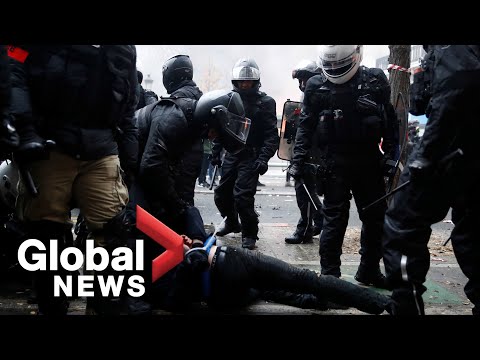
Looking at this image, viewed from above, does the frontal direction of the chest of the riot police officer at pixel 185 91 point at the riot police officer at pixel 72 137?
no

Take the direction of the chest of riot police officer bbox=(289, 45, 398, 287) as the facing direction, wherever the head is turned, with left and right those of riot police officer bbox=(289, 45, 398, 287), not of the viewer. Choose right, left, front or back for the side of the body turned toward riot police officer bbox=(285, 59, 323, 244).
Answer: back

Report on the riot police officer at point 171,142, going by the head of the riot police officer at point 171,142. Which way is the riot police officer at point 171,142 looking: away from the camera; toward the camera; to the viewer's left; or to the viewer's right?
to the viewer's right

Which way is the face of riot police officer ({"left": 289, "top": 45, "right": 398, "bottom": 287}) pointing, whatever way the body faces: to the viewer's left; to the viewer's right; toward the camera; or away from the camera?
toward the camera

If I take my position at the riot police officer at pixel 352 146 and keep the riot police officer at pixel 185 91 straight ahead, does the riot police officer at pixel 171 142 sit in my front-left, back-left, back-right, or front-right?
front-left

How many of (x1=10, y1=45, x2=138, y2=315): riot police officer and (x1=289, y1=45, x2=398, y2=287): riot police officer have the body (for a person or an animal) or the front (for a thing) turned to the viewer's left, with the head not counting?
0

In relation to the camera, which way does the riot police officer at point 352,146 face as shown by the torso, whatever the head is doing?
toward the camera

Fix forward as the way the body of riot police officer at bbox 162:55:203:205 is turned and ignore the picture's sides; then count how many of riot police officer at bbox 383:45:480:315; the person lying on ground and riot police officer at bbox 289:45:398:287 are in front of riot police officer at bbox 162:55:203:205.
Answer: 0
